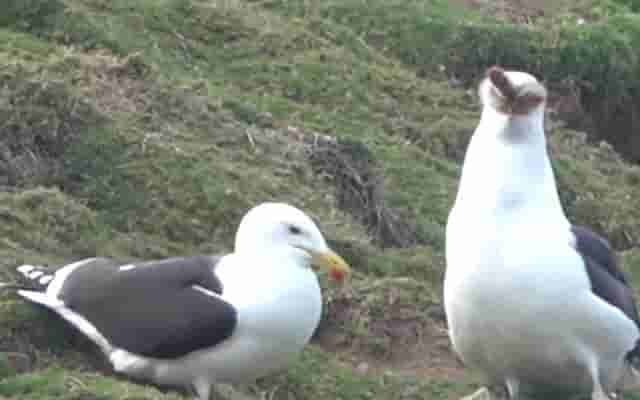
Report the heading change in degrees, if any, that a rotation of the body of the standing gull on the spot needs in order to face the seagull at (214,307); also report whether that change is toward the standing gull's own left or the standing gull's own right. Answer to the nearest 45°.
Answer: approximately 45° to the standing gull's own right

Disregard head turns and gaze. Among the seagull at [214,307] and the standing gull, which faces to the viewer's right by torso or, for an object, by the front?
the seagull

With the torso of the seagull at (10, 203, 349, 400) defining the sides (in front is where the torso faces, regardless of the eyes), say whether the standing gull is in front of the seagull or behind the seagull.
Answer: in front

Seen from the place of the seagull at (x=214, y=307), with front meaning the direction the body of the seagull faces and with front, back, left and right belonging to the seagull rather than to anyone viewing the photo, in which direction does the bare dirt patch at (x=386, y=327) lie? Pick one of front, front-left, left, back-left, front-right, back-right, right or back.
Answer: front-left

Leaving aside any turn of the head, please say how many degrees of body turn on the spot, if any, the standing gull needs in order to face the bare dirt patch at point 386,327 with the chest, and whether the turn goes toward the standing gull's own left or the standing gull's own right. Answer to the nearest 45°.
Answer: approximately 90° to the standing gull's own right

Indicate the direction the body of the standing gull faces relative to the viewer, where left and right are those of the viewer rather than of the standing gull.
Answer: facing the viewer and to the left of the viewer

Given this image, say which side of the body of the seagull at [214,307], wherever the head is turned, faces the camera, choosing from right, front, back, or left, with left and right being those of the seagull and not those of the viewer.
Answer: right

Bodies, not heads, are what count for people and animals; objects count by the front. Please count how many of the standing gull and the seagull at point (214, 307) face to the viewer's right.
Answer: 1
